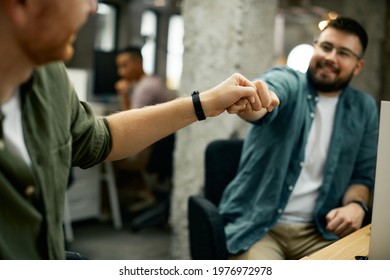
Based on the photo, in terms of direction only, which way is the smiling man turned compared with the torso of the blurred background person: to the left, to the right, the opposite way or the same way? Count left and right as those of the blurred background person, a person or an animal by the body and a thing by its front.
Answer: to the left

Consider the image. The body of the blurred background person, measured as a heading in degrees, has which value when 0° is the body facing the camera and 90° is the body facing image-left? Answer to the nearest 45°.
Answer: approximately 90°

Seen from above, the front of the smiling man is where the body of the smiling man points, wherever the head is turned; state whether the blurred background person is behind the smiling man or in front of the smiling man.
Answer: behind

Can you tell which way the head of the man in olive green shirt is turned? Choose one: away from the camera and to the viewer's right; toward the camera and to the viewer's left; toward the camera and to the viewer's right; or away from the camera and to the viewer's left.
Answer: away from the camera and to the viewer's right

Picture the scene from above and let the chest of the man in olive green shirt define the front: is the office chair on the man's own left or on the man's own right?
on the man's own left

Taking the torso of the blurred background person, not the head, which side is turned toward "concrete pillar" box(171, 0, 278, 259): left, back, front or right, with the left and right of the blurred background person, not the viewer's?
left

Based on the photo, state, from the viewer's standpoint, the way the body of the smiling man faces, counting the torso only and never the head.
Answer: toward the camera

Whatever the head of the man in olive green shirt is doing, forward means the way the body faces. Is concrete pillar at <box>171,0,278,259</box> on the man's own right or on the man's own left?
on the man's own left

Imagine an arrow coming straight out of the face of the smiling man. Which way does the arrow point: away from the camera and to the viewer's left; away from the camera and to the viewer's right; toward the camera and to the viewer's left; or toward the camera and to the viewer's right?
toward the camera and to the viewer's left

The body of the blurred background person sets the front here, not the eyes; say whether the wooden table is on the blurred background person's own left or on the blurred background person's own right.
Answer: on the blurred background person's own left

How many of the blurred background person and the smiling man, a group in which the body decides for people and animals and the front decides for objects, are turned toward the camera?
1
